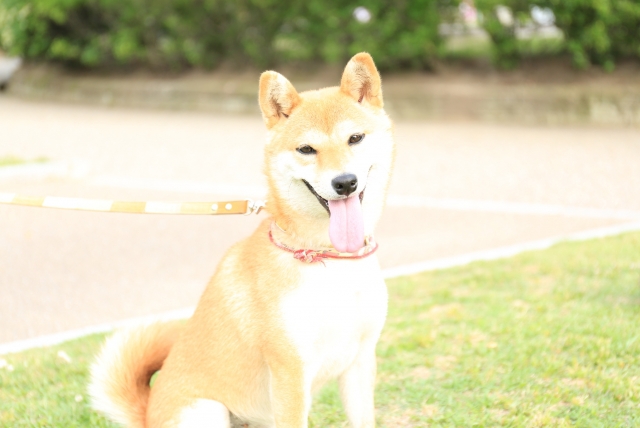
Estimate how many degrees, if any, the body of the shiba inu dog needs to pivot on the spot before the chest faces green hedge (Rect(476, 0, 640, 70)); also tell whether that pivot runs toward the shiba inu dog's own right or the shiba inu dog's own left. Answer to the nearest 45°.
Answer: approximately 90° to the shiba inu dog's own left

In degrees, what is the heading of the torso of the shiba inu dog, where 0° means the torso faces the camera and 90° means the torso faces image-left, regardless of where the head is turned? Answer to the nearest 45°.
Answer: approximately 315°

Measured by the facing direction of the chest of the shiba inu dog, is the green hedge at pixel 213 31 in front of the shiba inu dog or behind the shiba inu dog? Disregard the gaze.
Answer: behind
